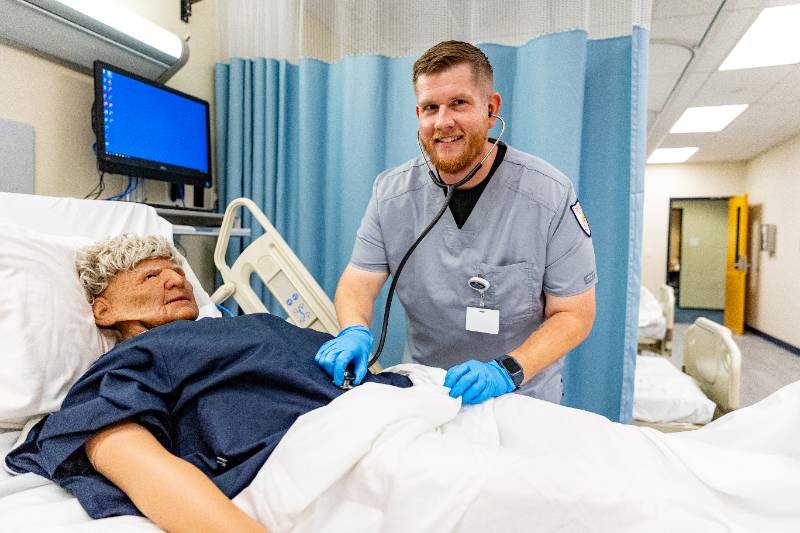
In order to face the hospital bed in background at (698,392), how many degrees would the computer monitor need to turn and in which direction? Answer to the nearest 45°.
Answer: approximately 45° to its left

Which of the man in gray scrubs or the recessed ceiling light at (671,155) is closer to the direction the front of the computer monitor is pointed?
the man in gray scrubs

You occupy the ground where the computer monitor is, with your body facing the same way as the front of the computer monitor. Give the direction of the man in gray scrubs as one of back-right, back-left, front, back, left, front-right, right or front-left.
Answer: front

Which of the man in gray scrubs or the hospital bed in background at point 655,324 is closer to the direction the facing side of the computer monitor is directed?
the man in gray scrubs

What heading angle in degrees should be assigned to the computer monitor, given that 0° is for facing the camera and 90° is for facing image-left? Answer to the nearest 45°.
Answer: approximately 315°

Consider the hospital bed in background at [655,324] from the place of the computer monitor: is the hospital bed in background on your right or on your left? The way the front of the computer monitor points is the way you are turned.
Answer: on your left

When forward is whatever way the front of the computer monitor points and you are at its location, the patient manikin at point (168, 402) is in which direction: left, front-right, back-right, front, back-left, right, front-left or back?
front-right

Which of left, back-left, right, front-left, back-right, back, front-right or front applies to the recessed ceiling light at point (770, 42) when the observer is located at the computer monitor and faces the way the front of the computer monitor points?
front-left
